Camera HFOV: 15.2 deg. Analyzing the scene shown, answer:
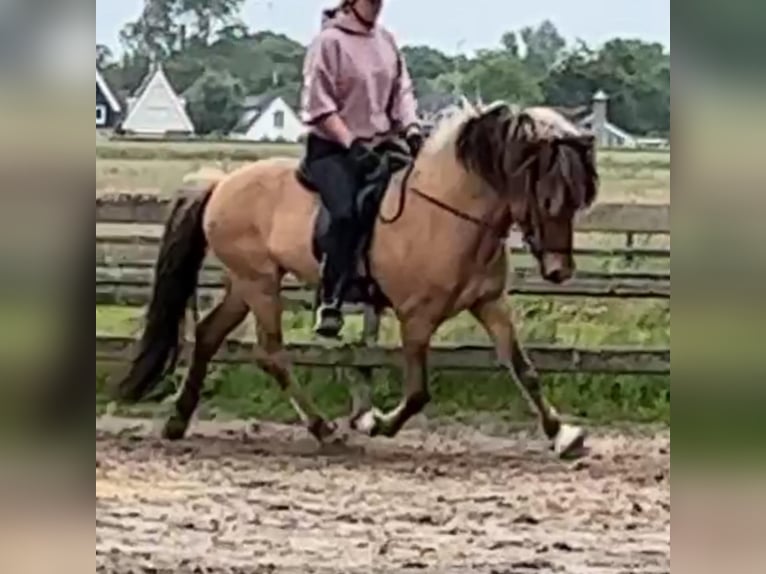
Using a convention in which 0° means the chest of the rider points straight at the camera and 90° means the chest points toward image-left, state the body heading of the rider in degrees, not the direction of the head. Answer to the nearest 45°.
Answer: approximately 315°
